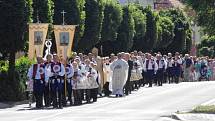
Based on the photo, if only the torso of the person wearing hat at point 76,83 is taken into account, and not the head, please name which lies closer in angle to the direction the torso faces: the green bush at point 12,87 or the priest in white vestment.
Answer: the green bush

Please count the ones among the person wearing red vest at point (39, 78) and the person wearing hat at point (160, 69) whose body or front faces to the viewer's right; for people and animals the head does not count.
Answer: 0

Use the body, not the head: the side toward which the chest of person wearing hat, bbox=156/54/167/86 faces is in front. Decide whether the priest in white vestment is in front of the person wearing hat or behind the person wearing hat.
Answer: in front
